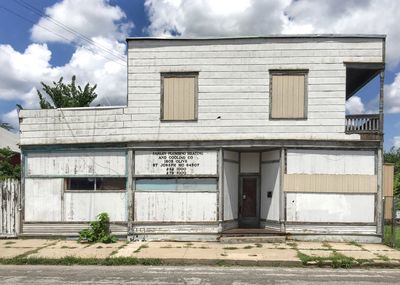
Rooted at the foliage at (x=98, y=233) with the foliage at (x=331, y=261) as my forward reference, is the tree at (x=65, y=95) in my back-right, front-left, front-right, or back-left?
back-left

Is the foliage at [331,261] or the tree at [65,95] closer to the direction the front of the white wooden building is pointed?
the foliage

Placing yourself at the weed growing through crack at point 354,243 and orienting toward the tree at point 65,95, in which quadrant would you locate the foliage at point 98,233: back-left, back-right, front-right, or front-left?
front-left

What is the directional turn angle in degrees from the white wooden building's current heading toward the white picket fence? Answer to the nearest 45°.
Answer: approximately 90° to its right

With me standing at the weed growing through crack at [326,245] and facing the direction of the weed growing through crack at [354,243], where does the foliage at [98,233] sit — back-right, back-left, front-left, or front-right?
back-left

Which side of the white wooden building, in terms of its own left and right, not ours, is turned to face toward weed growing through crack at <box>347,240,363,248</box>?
left

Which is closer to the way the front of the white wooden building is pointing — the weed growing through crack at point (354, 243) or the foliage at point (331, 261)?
the foliage

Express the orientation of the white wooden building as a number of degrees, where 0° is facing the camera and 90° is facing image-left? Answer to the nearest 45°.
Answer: approximately 0°

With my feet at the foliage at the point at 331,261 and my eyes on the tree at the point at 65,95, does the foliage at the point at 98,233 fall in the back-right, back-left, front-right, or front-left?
front-left

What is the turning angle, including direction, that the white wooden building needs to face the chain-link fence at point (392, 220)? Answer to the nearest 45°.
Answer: approximately 90° to its left

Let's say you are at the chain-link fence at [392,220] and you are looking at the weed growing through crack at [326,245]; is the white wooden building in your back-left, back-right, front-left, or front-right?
front-right
